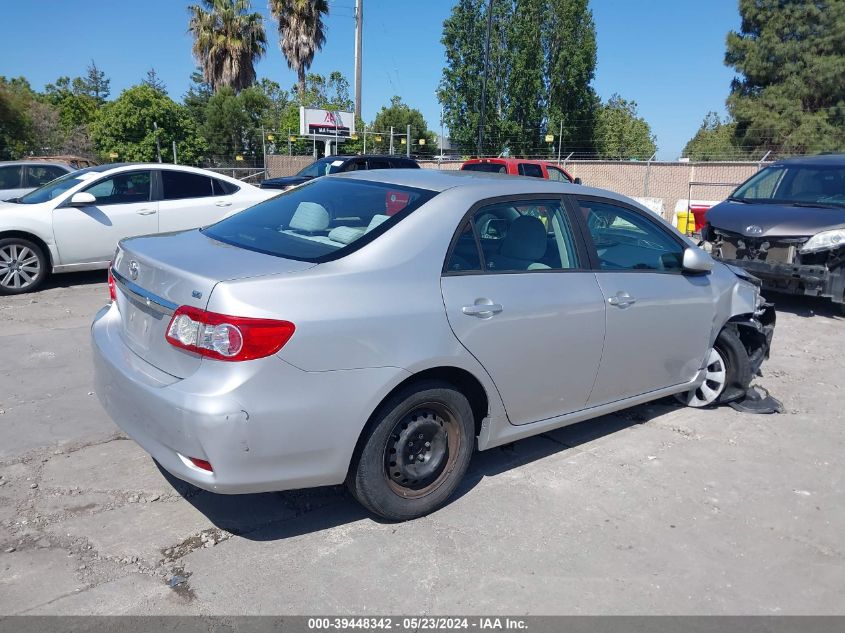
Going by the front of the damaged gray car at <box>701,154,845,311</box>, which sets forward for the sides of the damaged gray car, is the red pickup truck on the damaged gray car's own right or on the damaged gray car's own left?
on the damaged gray car's own right

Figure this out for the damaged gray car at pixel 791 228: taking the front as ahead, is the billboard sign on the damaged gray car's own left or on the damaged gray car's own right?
on the damaged gray car's own right

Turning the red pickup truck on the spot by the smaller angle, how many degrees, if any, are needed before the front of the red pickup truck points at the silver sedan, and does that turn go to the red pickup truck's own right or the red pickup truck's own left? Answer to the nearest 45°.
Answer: approximately 135° to the red pickup truck's own right

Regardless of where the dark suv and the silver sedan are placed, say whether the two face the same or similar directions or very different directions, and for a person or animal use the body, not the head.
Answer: very different directions

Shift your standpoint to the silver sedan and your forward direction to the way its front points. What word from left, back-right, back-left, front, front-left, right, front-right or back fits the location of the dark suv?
front-left

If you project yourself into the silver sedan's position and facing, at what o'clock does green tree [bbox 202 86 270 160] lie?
The green tree is roughly at 10 o'clock from the silver sedan.

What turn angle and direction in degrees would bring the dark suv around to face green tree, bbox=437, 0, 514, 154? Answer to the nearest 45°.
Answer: approximately 135° to its right

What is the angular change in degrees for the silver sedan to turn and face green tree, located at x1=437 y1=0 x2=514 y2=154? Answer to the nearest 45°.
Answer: approximately 45° to its left

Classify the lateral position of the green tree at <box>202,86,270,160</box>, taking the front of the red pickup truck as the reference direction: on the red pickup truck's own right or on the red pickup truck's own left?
on the red pickup truck's own left

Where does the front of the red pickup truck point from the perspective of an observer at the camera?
facing away from the viewer and to the right of the viewer

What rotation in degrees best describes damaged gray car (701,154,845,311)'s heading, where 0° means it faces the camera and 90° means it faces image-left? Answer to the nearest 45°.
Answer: approximately 45°

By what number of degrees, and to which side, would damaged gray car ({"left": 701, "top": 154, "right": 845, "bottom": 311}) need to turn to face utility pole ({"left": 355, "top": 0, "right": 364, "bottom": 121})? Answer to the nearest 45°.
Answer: approximately 90° to its right

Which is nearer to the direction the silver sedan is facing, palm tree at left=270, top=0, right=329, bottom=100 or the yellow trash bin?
the yellow trash bin
